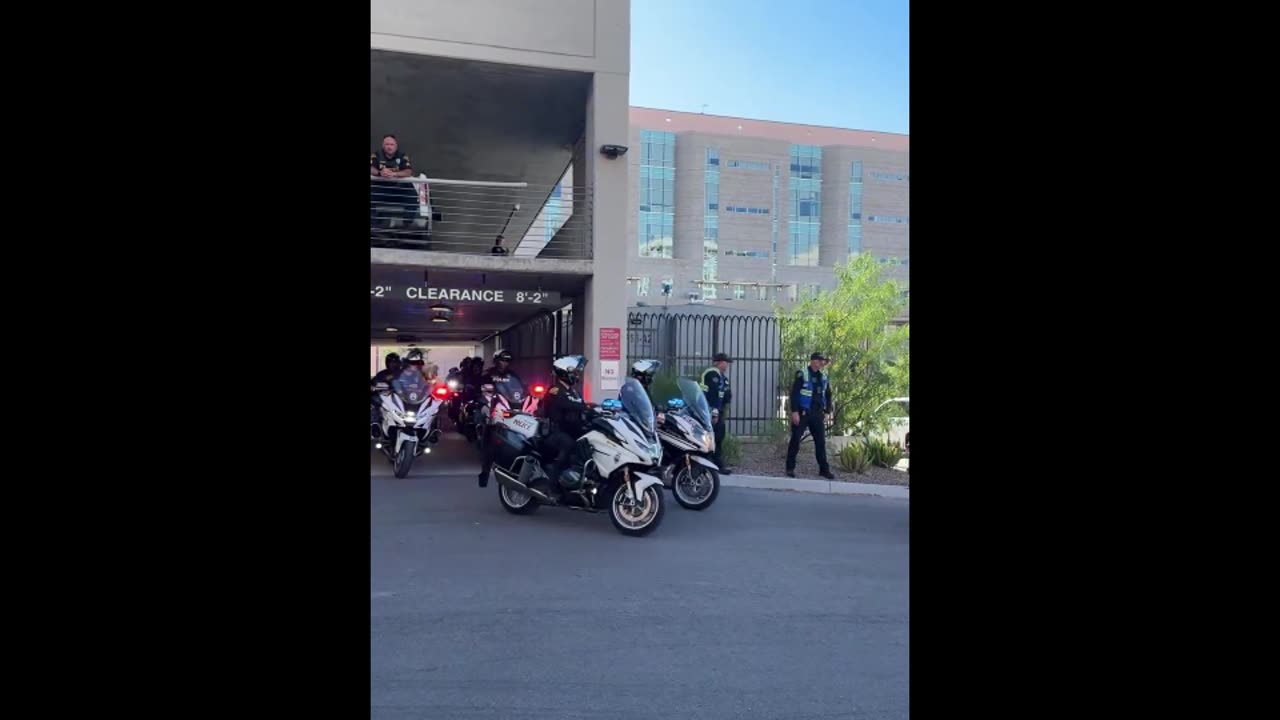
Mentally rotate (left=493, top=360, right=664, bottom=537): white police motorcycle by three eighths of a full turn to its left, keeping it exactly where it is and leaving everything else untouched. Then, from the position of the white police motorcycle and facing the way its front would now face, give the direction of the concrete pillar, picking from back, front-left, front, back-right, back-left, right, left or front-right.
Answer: front

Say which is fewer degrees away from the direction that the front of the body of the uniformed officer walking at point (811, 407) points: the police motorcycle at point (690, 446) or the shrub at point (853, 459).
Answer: the police motorcycle

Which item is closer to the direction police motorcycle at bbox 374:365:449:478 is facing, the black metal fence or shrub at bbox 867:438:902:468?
the shrub

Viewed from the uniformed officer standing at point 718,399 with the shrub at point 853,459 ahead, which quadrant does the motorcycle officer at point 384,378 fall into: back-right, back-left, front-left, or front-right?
back-left

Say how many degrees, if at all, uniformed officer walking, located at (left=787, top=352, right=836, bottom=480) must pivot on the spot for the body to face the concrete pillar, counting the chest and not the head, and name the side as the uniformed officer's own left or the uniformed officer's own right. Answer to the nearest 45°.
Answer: approximately 135° to the uniformed officer's own right

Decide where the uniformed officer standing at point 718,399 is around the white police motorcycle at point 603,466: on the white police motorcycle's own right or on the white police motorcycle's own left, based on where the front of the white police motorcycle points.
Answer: on the white police motorcycle's own left
